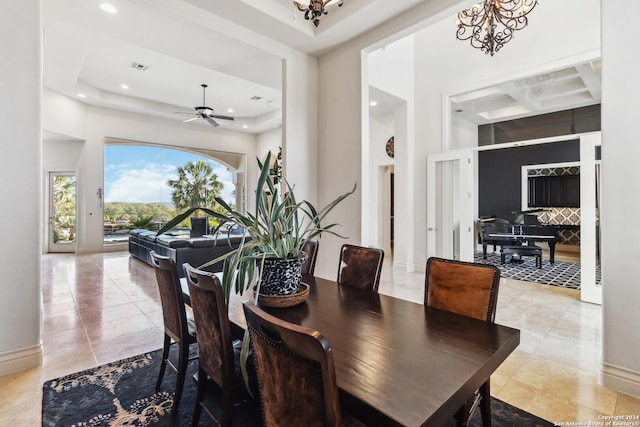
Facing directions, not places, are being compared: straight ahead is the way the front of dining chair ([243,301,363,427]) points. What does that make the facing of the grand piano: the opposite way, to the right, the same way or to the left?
the opposite way

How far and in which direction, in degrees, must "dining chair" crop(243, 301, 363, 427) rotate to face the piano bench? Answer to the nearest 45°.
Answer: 0° — it already faces it

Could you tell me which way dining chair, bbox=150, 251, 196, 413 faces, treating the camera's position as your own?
facing away from the viewer and to the right of the viewer

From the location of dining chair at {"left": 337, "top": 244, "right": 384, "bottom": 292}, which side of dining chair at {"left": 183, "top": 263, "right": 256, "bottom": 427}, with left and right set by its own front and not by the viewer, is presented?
front

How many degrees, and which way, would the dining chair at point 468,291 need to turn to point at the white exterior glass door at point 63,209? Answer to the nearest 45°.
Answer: approximately 45° to its right

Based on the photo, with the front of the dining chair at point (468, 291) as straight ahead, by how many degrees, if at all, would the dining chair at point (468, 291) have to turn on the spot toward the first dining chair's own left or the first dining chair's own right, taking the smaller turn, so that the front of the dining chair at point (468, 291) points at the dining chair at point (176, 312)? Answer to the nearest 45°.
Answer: approximately 45° to the first dining chair's own right

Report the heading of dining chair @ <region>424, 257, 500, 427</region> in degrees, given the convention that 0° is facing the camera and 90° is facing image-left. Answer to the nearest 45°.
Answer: approximately 45°

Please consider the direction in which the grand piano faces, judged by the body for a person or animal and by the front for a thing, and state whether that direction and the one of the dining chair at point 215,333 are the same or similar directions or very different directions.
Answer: very different directions

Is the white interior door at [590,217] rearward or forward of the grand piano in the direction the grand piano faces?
forward

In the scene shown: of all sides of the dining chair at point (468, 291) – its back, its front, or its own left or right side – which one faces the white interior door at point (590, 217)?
back

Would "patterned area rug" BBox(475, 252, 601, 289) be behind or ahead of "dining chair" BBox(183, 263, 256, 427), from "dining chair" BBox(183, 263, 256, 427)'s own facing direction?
ahead
